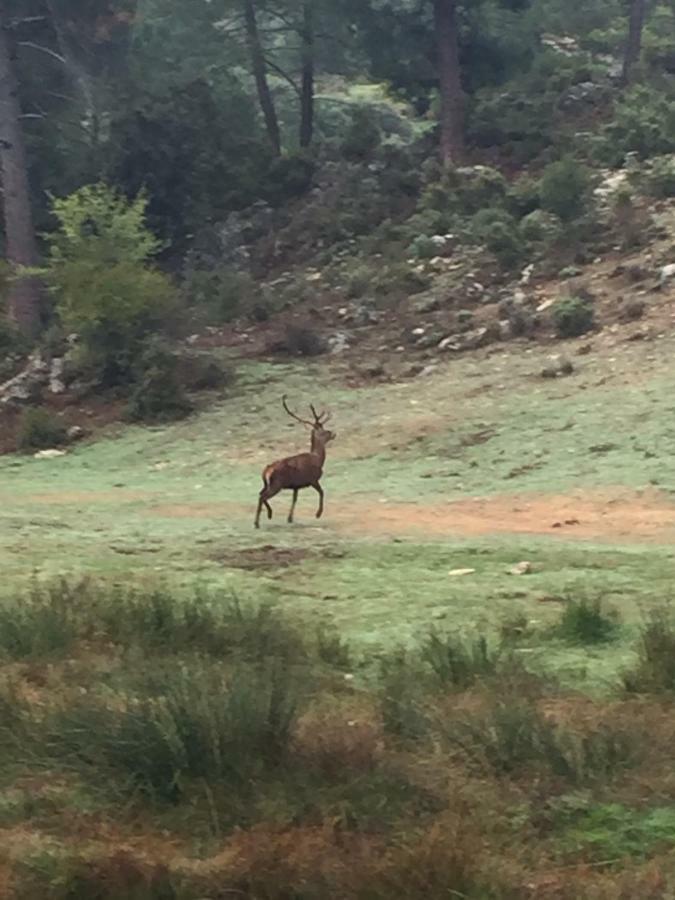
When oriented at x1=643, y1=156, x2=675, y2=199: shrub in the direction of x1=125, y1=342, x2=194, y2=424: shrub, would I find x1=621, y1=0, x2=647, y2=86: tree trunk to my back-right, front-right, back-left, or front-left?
back-right

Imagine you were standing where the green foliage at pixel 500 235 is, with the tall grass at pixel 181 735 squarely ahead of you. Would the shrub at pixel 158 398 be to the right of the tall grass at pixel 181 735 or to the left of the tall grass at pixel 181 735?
right

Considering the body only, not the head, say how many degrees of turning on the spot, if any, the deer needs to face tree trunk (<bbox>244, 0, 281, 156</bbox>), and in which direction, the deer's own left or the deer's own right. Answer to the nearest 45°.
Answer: approximately 45° to the deer's own left

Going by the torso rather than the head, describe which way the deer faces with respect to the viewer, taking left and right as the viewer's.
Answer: facing away from the viewer and to the right of the viewer

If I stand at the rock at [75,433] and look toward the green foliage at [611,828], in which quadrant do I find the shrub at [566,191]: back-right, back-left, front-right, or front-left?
back-left

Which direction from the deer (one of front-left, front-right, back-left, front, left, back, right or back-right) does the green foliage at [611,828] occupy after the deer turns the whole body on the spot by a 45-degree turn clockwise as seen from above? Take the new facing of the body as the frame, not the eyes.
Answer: right

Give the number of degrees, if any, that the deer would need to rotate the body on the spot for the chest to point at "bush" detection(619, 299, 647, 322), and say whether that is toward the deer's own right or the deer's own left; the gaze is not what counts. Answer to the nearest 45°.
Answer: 0° — it already faces it

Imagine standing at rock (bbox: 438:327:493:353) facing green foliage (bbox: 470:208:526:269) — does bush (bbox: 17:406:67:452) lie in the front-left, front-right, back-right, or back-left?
back-left

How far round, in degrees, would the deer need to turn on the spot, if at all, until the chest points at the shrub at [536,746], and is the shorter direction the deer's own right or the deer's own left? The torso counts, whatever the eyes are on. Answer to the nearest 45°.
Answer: approximately 135° to the deer's own right

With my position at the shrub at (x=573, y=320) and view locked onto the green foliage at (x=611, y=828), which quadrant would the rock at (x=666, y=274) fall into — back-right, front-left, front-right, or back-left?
back-left

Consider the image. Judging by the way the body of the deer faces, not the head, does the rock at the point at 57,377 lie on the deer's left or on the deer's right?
on the deer's left
